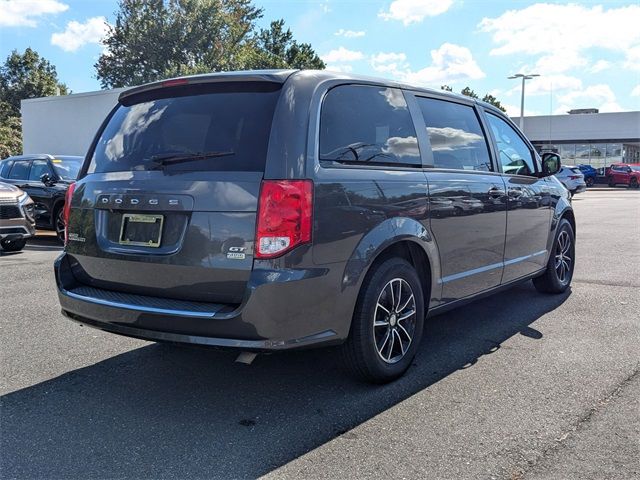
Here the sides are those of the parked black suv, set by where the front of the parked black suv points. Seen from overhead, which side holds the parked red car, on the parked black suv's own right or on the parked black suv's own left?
on the parked black suv's own left

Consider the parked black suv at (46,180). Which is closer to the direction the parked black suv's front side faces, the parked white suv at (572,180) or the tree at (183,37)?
the parked white suv

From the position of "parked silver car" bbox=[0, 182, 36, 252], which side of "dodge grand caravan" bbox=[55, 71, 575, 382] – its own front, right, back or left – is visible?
left

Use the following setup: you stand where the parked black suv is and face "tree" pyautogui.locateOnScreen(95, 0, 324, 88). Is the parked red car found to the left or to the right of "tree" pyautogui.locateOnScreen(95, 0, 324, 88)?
right

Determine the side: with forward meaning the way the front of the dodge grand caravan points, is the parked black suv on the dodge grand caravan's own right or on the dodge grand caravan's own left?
on the dodge grand caravan's own left

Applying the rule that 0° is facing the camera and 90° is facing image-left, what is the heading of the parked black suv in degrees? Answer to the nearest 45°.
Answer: approximately 315°

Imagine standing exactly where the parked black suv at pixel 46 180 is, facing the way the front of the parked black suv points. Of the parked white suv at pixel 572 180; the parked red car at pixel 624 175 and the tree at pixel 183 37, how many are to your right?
0

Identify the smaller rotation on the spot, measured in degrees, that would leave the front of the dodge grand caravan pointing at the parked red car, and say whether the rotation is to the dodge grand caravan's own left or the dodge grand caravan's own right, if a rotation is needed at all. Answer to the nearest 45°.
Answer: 0° — it already faces it

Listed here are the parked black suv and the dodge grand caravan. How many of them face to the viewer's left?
0

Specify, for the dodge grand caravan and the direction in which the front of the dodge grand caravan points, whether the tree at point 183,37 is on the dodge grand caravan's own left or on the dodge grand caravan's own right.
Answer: on the dodge grand caravan's own left

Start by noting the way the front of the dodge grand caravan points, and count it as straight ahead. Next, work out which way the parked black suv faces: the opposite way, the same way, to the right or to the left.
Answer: to the right

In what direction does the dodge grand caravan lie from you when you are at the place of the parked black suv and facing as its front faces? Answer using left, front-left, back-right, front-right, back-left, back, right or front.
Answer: front-right

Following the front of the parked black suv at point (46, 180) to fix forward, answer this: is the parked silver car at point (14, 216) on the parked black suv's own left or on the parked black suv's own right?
on the parked black suv's own right

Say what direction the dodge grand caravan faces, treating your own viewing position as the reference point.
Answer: facing away from the viewer and to the right of the viewer

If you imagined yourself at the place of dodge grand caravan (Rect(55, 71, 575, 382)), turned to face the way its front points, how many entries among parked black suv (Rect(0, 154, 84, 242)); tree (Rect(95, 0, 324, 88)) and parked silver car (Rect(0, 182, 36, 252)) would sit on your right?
0

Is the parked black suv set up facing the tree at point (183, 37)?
no
